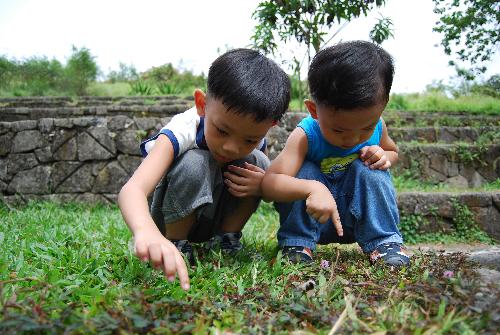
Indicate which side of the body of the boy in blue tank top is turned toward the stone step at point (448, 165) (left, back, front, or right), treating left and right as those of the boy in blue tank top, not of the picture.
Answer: back

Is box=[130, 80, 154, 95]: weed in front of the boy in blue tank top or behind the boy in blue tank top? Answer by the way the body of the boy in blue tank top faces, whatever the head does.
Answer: behind

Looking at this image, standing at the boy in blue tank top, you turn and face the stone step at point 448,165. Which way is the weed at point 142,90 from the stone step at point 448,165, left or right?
left

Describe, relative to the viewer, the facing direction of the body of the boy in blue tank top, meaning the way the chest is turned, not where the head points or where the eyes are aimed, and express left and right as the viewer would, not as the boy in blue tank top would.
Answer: facing the viewer
